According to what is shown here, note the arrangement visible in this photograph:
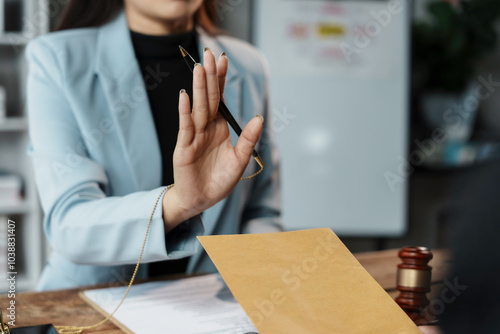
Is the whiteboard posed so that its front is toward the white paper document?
yes

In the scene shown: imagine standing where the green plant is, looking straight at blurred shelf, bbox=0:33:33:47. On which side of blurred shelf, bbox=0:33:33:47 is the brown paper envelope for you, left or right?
left

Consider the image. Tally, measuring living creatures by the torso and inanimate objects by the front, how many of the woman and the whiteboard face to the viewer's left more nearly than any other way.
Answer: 0

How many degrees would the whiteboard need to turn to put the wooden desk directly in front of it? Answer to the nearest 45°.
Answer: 0° — it already faces it

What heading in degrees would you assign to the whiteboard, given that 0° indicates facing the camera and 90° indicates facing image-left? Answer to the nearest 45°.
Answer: approximately 0°

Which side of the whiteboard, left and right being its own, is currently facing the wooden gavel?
front

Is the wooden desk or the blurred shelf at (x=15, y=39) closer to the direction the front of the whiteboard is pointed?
the wooden desk

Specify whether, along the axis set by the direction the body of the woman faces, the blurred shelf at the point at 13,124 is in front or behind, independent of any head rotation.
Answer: behind

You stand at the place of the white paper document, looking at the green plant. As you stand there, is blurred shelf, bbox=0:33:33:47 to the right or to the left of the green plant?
left

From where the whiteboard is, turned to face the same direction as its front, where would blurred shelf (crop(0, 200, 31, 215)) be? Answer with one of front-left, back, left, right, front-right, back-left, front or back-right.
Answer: front-right

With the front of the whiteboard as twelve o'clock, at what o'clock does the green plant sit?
The green plant is roughly at 8 o'clock from the whiteboard.

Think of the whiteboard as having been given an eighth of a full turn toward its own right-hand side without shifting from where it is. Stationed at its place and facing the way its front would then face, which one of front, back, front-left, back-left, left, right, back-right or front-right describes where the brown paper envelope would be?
front-left

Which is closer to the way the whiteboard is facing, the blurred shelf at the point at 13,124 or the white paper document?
the white paper document
